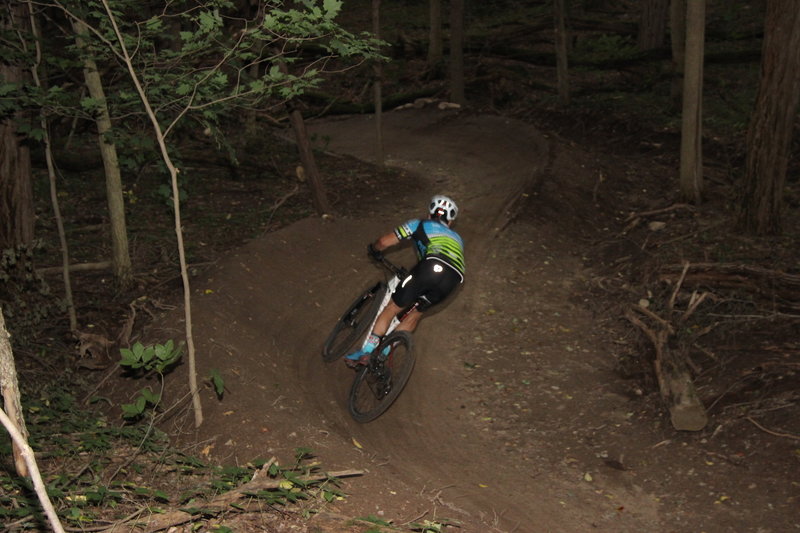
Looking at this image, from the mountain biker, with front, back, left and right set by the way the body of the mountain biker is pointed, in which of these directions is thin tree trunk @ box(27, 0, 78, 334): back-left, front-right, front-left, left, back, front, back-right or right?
front-left

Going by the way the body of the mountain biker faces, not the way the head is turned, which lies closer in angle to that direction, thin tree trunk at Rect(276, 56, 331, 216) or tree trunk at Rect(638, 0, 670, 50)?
the thin tree trunk

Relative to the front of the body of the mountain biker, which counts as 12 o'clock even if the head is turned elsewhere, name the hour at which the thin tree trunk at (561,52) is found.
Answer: The thin tree trunk is roughly at 2 o'clock from the mountain biker.

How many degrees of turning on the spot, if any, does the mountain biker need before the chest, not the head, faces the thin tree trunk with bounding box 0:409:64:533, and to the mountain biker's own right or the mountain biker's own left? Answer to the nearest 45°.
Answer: approximately 135° to the mountain biker's own left

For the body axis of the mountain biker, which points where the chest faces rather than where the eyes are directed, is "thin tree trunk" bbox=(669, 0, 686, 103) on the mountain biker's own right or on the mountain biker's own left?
on the mountain biker's own right

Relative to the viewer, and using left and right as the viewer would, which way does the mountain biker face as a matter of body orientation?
facing away from the viewer and to the left of the viewer

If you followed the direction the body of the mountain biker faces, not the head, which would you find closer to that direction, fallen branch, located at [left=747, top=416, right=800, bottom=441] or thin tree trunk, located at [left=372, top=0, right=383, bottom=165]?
the thin tree trunk

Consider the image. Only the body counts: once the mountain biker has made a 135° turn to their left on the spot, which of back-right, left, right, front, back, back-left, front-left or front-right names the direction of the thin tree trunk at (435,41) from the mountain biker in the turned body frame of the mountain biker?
back

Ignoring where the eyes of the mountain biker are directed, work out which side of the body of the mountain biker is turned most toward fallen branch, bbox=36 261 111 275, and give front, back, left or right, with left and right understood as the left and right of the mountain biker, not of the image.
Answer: front

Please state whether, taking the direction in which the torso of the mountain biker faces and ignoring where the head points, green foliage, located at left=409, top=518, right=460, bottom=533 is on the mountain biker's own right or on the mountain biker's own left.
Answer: on the mountain biker's own left

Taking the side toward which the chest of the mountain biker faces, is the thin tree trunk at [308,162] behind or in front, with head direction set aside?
in front

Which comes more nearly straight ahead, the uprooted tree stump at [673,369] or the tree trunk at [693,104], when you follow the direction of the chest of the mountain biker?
the tree trunk

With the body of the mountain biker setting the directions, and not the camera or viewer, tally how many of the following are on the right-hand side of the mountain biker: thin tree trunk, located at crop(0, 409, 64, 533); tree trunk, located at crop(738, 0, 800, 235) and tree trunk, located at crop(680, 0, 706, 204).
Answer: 2

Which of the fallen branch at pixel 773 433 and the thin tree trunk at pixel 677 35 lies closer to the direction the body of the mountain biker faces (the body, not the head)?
the thin tree trunk
